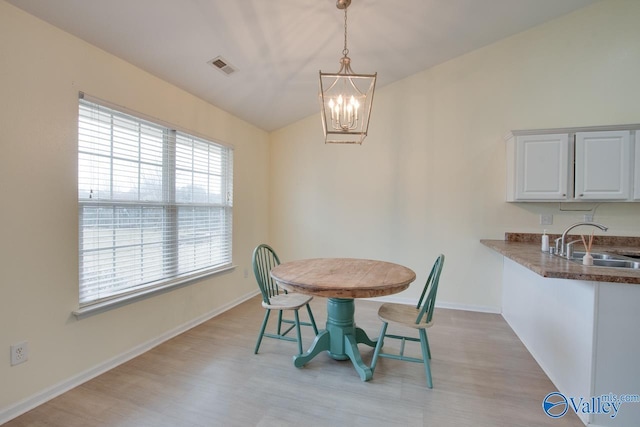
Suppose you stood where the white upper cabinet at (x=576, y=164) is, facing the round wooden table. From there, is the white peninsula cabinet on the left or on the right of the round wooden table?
left

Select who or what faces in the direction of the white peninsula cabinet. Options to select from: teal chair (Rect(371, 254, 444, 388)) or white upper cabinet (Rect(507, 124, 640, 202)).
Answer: the white upper cabinet

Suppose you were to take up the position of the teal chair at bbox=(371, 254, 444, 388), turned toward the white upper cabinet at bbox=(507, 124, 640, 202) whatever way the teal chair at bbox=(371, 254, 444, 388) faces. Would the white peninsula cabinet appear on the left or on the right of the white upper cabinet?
right

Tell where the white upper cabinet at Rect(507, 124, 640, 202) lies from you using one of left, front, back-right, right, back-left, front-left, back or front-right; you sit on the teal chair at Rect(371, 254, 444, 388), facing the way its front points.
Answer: back-right

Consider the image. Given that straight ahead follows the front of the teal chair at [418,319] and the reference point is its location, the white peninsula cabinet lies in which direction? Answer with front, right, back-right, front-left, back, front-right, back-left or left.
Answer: back

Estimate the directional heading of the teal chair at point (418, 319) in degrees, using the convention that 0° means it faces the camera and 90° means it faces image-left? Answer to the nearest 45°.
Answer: approximately 90°

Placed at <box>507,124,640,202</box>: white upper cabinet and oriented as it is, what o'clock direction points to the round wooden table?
The round wooden table is roughly at 1 o'clock from the white upper cabinet.

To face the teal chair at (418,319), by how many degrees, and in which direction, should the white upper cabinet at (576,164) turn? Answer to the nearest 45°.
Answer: approximately 45° to its right

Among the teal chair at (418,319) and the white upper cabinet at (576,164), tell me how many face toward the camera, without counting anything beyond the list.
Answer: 1

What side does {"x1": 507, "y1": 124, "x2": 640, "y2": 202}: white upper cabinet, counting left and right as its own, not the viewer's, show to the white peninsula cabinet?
front
